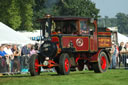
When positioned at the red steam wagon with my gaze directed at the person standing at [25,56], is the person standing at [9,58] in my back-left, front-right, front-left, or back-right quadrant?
front-left

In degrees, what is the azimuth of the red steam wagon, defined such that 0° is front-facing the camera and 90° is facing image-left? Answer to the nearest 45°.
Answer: approximately 45°

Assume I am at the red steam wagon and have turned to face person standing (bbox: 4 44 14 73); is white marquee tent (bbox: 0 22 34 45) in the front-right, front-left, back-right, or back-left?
front-right

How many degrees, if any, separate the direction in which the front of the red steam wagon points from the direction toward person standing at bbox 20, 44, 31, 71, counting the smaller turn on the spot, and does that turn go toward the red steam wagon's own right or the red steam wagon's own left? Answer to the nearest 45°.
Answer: approximately 90° to the red steam wagon's own right

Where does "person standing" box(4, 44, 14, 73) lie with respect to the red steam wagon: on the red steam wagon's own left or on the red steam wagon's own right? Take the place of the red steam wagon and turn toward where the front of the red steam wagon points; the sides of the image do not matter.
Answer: on the red steam wagon's own right

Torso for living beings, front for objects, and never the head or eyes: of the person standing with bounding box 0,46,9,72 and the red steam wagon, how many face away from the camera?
0

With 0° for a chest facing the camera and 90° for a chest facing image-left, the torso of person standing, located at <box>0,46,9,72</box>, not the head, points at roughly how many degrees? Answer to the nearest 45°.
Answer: approximately 315°

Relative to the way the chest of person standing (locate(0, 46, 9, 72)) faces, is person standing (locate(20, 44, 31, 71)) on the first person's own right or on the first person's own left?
on the first person's own left

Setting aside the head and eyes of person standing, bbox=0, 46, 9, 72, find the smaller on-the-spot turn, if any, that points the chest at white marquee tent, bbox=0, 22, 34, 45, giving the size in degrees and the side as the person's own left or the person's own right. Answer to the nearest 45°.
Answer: approximately 135° to the person's own left

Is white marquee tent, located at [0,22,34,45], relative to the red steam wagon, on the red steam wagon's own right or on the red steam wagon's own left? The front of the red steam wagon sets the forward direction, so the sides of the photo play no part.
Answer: on the red steam wagon's own right
